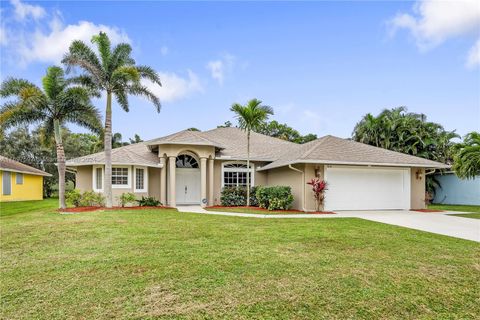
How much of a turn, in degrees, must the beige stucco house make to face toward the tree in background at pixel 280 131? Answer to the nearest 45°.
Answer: approximately 180°

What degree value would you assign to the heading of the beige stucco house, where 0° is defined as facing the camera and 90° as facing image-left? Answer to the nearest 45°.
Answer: approximately 0°

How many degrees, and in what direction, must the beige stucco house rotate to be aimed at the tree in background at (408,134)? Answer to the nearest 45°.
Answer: approximately 135° to its left

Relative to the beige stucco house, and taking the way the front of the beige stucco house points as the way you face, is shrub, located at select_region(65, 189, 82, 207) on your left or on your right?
on your right

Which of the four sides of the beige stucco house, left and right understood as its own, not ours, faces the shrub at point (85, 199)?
right
